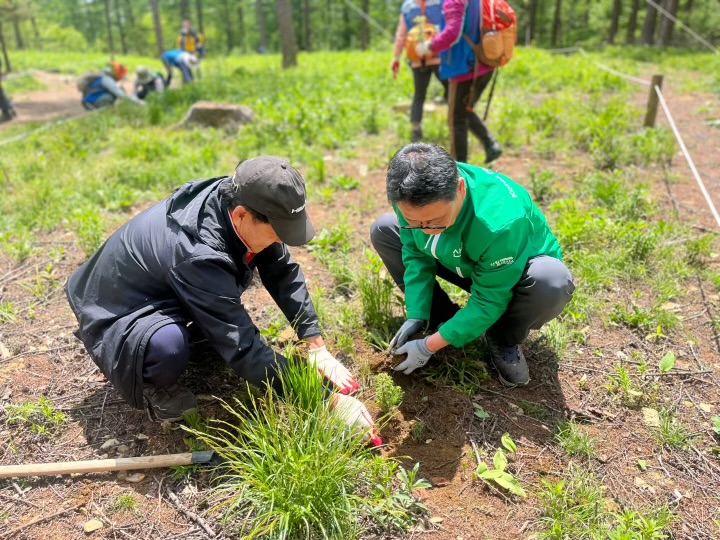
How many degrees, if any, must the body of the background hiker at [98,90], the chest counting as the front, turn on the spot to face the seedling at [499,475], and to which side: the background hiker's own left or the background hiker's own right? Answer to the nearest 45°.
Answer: approximately 90° to the background hiker's own right

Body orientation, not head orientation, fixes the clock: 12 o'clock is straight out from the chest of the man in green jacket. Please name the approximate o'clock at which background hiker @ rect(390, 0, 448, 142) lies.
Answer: The background hiker is roughly at 4 o'clock from the man in green jacket.

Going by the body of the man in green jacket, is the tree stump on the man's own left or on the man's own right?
on the man's own right

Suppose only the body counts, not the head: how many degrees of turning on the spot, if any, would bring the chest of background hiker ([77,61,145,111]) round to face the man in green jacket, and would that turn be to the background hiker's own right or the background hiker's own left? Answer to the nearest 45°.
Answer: approximately 90° to the background hiker's own right

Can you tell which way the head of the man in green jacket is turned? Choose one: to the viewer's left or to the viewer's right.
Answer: to the viewer's left

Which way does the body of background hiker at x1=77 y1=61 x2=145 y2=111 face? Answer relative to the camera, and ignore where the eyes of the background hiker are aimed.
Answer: to the viewer's right

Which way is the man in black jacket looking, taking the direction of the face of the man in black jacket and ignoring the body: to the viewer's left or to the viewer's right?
to the viewer's right
